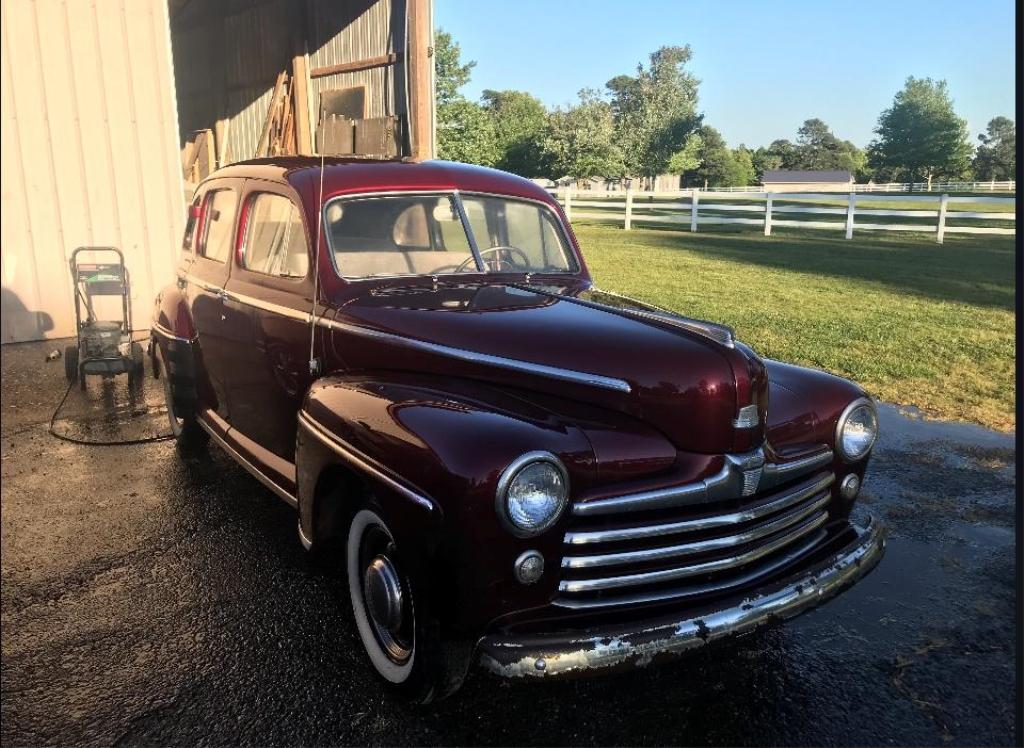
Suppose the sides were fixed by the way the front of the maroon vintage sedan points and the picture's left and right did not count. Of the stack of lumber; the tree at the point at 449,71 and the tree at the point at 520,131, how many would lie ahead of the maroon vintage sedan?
0

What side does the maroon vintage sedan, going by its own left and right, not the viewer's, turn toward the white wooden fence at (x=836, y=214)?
left

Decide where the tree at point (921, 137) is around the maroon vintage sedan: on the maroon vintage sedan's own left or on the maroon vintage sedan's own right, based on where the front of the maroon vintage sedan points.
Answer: on the maroon vintage sedan's own left

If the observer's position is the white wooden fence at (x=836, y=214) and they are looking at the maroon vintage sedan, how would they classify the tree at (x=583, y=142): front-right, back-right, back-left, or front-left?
back-right

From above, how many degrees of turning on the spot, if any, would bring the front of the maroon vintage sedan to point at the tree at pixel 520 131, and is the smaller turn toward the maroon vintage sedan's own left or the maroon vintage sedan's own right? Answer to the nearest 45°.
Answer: approximately 135° to the maroon vintage sedan's own left

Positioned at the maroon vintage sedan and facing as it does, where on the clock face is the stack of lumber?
The stack of lumber is roughly at 7 o'clock from the maroon vintage sedan.

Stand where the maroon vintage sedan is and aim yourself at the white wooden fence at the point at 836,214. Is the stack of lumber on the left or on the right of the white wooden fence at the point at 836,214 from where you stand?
left

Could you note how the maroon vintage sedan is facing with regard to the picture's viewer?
facing the viewer and to the right of the viewer

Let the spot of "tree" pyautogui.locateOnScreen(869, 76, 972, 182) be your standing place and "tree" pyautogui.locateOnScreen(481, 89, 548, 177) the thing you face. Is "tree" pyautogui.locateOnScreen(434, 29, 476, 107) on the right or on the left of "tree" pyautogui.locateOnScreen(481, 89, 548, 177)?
left

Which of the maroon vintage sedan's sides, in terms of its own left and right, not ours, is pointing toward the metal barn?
back

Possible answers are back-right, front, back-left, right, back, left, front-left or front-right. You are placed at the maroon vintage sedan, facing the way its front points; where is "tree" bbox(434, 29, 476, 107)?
back-left
